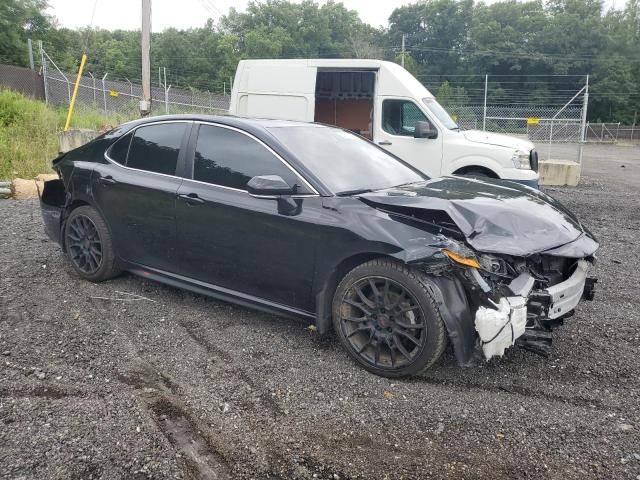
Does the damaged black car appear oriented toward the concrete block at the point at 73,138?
no

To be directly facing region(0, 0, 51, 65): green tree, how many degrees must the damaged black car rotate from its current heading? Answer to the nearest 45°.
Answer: approximately 180°

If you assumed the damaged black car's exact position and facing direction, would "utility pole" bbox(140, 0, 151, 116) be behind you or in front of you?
behind

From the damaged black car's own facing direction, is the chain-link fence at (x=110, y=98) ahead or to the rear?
to the rear

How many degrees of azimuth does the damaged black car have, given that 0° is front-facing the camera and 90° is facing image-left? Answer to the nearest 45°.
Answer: approximately 315°

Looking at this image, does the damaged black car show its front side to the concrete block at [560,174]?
no

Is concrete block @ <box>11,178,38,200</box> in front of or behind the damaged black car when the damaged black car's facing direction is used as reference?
behind
